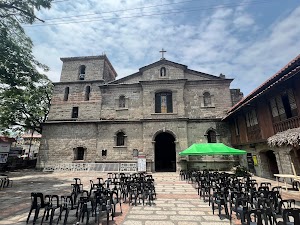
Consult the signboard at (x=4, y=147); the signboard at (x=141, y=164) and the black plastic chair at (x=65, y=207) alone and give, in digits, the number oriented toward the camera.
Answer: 2

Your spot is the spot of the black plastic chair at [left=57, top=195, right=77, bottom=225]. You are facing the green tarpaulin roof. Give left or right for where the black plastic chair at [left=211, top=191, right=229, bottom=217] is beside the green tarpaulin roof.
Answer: right

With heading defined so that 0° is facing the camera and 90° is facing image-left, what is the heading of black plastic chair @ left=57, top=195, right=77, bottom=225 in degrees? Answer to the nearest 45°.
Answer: approximately 225°

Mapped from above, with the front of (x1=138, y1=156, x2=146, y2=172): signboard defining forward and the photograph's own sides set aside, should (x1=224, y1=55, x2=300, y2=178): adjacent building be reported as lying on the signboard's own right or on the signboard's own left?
on the signboard's own left

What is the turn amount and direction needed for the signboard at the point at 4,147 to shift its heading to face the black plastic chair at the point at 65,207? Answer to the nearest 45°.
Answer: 0° — it already faces it

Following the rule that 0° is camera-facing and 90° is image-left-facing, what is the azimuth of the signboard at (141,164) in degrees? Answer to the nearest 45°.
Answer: approximately 0°

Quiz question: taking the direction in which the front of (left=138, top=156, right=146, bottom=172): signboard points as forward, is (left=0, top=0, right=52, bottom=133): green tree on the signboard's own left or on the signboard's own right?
on the signboard's own right

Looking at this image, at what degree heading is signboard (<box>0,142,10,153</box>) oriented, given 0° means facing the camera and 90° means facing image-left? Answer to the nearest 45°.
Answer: approximately 0°

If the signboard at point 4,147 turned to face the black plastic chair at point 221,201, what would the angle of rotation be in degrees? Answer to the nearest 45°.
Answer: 0° — it already faces it

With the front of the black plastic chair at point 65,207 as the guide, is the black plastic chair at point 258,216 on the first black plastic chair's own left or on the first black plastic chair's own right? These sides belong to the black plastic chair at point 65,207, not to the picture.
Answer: on the first black plastic chair's own right
